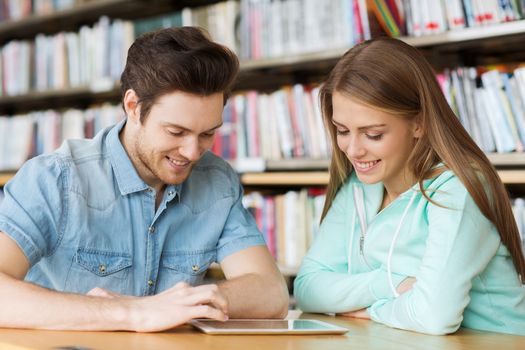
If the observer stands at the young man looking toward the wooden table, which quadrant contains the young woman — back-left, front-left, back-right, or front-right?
front-left

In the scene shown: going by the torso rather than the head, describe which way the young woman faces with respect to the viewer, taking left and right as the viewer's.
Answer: facing the viewer and to the left of the viewer

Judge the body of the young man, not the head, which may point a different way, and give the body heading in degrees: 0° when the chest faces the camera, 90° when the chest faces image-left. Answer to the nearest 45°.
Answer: approximately 315°

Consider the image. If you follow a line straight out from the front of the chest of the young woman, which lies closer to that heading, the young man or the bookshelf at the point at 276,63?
the young man

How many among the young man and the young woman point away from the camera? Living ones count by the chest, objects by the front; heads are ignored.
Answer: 0

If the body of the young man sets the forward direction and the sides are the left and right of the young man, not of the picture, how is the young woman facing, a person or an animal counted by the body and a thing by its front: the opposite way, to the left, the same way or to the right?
to the right

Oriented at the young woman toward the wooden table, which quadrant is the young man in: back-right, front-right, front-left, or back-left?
front-right

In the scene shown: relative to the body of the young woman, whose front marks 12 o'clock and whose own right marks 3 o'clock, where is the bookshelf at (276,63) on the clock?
The bookshelf is roughly at 4 o'clock from the young woman.

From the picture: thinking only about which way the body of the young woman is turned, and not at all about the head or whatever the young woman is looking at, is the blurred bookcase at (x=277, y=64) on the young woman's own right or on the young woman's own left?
on the young woman's own right

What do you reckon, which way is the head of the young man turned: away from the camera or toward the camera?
toward the camera

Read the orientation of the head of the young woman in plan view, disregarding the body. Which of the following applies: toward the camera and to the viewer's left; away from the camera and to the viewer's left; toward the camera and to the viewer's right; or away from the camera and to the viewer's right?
toward the camera and to the viewer's left
